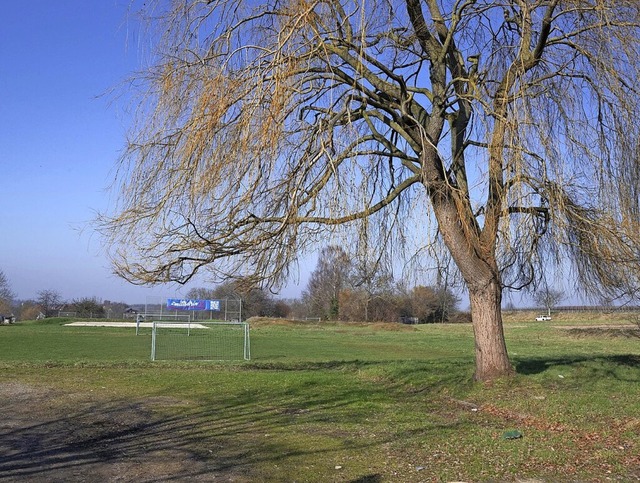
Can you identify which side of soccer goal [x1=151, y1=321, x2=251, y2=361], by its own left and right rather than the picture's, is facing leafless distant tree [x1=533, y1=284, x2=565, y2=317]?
back

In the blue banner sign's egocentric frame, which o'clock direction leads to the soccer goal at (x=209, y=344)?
The soccer goal is roughly at 12 o'clock from the blue banner sign.

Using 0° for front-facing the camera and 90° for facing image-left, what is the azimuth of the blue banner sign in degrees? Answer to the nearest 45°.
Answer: approximately 0°
